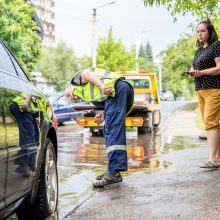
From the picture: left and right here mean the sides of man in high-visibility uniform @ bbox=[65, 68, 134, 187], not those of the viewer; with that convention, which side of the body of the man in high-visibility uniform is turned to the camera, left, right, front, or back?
left

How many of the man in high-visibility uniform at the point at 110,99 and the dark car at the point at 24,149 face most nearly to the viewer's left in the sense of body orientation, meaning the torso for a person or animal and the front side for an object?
1

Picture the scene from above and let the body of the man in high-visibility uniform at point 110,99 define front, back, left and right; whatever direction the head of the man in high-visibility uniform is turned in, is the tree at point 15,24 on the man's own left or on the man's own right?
on the man's own right

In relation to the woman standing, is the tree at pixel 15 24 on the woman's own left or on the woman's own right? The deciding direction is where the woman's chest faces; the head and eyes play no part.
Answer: on the woman's own right

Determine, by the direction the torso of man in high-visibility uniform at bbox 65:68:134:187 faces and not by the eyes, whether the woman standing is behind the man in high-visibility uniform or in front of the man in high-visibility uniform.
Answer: behind

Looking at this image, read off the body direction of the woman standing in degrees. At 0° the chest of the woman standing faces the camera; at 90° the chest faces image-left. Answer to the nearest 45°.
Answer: approximately 45°

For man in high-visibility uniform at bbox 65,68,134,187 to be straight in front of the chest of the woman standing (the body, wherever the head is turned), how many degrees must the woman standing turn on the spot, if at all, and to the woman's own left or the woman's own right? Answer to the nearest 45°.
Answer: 0° — they already face them

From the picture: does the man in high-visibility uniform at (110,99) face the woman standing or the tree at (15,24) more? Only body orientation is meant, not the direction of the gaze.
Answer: the tree
